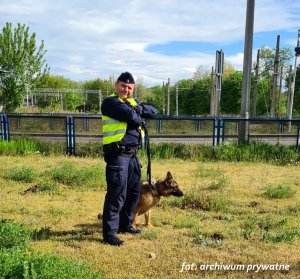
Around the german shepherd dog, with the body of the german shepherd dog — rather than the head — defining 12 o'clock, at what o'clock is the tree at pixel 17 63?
The tree is roughly at 8 o'clock from the german shepherd dog.

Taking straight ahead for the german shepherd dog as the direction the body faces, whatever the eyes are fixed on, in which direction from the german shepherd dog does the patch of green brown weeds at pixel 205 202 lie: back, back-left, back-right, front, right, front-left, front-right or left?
front-left

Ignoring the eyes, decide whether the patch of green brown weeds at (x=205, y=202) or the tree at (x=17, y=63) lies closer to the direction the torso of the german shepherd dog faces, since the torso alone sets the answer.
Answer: the patch of green brown weeds

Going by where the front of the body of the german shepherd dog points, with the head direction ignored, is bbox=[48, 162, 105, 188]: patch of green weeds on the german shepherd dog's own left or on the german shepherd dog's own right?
on the german shepherd dog's own left

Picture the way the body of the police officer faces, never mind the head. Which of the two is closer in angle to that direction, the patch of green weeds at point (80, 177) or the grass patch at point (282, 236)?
the grass patch

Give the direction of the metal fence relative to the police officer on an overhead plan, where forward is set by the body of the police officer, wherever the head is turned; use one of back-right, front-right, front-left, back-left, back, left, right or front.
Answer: back-left

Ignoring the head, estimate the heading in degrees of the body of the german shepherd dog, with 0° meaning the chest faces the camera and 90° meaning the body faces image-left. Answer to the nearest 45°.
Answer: approximately 270°

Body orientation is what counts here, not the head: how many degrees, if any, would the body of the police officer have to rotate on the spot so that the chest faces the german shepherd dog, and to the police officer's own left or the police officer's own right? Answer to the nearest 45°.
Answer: approximately 90° to the police officer's own left

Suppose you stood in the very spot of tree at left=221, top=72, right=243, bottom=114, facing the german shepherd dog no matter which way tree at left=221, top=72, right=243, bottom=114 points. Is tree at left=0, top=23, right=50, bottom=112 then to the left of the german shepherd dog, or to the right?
right

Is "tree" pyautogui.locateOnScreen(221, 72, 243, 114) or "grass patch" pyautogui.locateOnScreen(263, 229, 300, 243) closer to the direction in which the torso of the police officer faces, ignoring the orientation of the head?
the grass patch

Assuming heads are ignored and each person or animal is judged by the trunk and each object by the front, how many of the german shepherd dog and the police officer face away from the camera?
0

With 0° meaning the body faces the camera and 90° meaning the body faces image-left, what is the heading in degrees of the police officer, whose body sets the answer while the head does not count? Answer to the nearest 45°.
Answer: approximately 315°

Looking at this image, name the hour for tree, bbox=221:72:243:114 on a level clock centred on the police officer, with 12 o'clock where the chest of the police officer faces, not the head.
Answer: The tree is roughly at 8 o'clock from the police officer.
